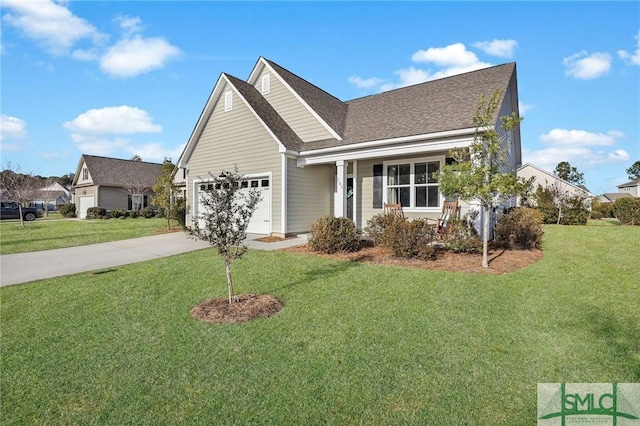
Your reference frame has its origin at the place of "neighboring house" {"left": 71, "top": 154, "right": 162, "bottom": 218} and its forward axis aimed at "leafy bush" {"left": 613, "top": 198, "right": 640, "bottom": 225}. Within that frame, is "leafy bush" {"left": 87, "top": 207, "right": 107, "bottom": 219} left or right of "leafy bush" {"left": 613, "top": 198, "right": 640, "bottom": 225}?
right

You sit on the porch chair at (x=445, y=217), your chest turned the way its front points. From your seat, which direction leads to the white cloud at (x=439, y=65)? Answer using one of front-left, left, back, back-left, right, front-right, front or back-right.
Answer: back-right

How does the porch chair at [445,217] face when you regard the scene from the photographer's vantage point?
facing the viewer and to the left of the viewer

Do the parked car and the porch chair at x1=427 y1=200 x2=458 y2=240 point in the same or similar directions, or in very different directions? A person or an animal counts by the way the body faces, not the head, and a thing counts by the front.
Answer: very different directions

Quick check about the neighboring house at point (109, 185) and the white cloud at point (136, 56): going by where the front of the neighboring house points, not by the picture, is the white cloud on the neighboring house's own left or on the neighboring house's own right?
on the neighboring house's own left

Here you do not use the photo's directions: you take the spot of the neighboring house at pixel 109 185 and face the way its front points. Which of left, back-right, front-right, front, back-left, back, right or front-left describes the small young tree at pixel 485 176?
front-left

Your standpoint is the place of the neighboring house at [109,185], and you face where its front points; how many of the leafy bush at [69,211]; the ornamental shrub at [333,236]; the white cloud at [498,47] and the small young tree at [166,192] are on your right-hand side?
1
